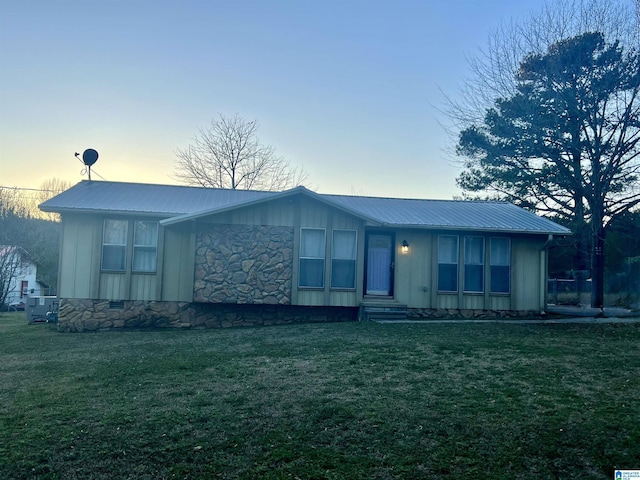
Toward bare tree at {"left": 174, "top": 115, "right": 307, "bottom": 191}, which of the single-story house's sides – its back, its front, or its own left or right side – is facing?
back

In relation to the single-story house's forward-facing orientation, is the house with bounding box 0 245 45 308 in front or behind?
behind

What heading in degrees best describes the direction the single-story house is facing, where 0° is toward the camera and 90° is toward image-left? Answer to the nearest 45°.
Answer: approximately 0°
